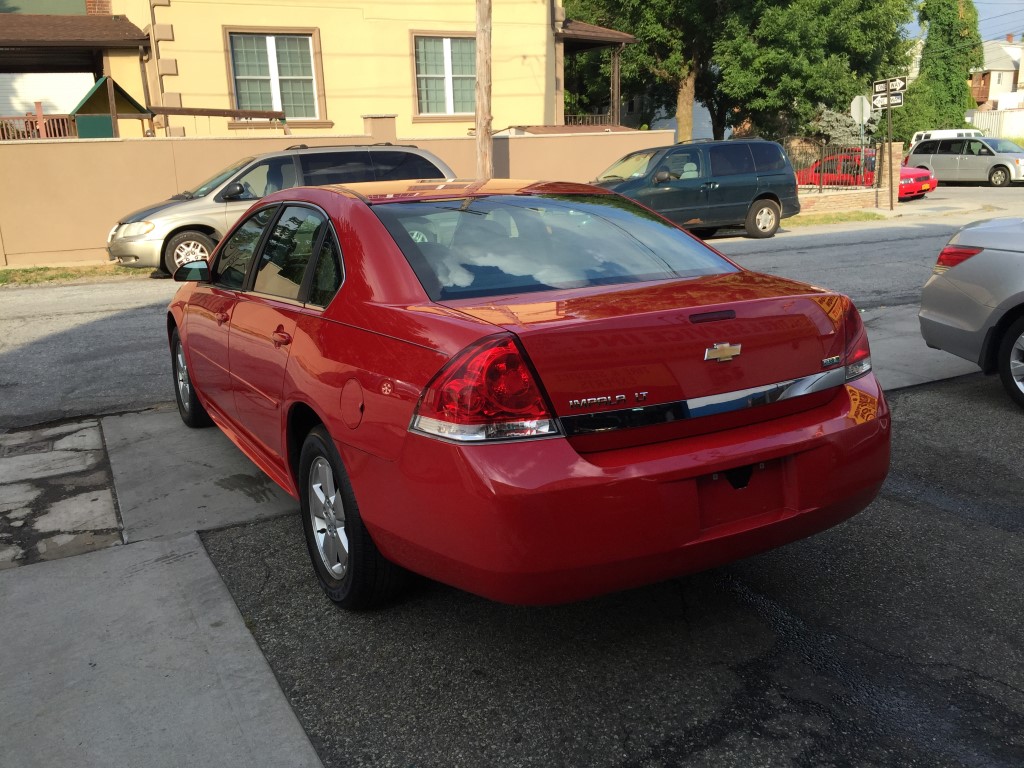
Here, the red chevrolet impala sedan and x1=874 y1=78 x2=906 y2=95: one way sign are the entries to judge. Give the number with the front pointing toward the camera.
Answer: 1

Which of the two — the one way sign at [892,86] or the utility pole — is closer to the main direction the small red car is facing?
the one way sign

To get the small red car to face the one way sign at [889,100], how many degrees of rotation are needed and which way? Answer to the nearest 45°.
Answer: approximately 45° to its right

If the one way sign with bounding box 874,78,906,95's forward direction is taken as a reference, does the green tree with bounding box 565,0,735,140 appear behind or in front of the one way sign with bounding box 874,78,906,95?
behind

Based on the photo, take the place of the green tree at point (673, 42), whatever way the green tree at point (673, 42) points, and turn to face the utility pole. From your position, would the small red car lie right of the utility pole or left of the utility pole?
left

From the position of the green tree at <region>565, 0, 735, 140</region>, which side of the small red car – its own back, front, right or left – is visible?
back

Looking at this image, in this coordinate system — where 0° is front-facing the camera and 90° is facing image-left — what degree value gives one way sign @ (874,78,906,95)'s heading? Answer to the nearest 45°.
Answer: approximately 0°

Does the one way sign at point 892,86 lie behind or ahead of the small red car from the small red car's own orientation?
ahead

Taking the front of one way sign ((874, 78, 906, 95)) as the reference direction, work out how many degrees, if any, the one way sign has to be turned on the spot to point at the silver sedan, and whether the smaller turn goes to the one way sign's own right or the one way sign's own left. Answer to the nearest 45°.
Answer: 0° — it already faces it

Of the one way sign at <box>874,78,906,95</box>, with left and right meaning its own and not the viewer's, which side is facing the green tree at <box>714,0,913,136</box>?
back

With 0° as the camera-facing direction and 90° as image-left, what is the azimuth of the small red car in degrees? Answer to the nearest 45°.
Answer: approximately 315°
